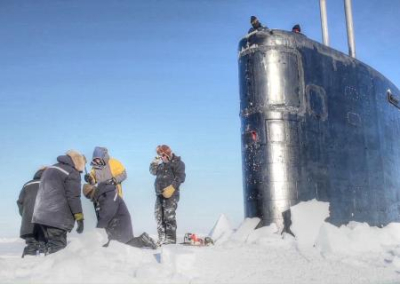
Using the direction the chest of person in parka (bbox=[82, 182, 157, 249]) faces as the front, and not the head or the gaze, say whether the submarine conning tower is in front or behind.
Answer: behind

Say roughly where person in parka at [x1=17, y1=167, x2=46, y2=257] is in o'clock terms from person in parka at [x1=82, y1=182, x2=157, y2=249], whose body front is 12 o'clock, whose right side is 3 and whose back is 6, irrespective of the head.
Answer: person in parka at [x1=17, y1=167, x2=46, y2=257] is roughly at 1 o'clock from person in parka at [x1=82, y1=182, x2=157, y2=249].

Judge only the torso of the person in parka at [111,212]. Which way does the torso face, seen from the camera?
to the viewer's left

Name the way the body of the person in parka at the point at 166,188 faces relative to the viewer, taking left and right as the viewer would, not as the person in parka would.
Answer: facing the viewer and to the left of the viewer

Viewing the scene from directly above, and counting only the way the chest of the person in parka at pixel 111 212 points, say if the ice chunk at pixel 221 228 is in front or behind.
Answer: behind

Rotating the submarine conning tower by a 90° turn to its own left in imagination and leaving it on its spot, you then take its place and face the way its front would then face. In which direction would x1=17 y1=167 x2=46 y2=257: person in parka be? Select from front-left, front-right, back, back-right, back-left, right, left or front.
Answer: back-right
